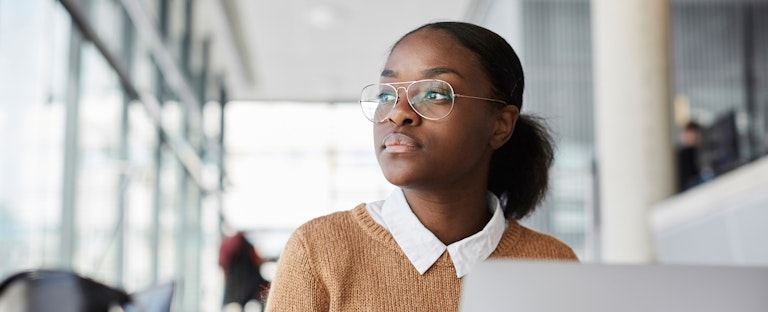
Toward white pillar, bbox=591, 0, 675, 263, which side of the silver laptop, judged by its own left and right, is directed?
front

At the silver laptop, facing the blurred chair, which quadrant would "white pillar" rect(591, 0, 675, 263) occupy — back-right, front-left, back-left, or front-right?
back-right

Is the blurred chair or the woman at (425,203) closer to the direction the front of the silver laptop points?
the woman

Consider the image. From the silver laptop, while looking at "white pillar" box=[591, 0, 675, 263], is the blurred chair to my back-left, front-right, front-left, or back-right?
front-left

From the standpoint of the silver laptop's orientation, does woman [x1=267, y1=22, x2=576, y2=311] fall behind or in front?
in front

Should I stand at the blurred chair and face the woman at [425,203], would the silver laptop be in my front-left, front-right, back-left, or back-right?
front-right

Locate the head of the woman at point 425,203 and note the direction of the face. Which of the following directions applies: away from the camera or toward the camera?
toward the camera

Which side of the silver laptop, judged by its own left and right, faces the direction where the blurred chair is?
left

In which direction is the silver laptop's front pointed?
away from the camera

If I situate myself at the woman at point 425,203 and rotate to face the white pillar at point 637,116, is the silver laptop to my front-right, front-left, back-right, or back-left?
back-right

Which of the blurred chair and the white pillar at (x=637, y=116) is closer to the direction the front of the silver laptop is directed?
the white pillar

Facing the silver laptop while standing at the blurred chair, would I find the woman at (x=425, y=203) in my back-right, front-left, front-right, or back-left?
front-left

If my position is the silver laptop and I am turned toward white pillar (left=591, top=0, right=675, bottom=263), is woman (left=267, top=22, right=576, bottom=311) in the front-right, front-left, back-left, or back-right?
front-left
